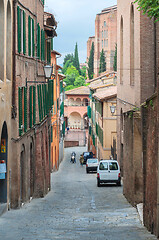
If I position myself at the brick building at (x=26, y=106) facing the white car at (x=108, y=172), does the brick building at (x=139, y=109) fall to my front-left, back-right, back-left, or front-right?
front-right

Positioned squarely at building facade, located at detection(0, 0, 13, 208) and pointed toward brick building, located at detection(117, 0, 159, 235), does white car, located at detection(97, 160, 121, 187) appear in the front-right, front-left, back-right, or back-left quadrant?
front-left

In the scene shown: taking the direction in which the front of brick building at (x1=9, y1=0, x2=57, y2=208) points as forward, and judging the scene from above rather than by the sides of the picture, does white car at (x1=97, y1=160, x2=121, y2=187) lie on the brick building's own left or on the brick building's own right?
on the brick building's own left

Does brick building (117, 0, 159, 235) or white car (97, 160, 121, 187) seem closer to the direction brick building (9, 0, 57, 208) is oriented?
the brick building

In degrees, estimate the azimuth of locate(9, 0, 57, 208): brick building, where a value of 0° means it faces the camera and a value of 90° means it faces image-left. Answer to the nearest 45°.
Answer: approximately 270°

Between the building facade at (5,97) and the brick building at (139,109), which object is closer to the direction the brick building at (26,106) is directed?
the brick building

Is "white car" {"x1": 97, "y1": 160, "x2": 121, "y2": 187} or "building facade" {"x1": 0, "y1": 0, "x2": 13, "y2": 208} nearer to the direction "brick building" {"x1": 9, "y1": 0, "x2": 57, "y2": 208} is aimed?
the white car

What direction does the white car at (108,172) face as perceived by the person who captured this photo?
facing away from the viewer

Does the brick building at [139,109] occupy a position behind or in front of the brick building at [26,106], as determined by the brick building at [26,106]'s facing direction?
in front

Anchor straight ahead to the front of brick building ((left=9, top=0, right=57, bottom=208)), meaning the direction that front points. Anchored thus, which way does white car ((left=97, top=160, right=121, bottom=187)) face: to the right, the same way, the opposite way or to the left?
to the left

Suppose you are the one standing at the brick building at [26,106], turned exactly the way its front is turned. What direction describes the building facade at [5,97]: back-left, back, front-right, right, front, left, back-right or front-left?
right

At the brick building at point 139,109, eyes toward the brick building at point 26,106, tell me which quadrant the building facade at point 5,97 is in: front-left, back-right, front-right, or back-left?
front-left

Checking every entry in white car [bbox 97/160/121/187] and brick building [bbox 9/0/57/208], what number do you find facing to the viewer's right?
1
